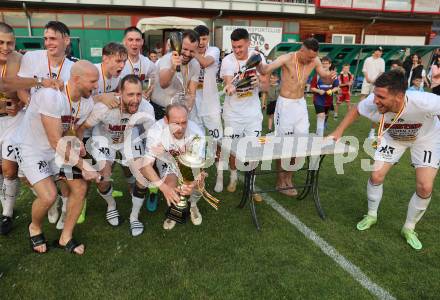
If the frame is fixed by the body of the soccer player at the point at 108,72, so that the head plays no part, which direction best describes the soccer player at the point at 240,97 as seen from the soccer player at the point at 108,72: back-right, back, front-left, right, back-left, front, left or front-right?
front-left

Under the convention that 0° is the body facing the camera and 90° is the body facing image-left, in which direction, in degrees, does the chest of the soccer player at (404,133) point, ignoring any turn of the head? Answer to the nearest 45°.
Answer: approximately 45°

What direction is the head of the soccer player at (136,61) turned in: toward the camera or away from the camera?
toward the camera

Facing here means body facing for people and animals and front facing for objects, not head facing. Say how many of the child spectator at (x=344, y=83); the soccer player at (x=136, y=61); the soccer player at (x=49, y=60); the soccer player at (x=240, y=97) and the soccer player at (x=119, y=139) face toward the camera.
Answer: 5

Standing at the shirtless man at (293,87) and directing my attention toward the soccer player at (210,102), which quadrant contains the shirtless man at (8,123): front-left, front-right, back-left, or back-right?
front-left

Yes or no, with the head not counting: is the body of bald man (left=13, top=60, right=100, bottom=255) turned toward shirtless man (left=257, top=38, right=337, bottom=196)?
no

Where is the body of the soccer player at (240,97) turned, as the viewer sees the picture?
toward the camera

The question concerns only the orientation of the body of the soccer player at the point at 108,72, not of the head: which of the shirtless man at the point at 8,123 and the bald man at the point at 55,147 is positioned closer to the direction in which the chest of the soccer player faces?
the bald man

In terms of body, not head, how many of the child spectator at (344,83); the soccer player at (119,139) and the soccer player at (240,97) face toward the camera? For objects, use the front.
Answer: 3

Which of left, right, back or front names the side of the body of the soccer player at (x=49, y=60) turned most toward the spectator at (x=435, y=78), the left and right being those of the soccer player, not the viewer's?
left

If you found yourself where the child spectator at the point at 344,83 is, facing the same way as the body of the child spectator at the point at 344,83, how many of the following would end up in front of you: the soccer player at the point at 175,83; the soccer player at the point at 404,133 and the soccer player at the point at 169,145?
3

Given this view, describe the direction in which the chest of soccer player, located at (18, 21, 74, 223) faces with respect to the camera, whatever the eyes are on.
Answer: toward the camera

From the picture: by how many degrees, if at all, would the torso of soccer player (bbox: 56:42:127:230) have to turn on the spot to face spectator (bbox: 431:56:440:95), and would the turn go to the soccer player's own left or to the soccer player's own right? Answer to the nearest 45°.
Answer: approximately 45° to the soccer player's own left

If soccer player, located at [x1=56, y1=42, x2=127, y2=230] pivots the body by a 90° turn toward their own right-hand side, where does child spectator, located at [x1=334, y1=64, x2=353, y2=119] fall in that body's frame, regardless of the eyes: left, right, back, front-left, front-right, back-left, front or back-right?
back

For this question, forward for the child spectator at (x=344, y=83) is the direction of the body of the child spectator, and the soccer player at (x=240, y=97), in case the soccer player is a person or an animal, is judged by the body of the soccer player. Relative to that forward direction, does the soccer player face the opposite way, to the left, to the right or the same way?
the same way

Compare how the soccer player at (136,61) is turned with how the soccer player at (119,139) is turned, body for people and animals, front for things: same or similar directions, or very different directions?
same or similar directions

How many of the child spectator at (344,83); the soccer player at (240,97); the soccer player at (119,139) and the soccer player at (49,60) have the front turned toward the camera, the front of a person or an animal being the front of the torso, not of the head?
4

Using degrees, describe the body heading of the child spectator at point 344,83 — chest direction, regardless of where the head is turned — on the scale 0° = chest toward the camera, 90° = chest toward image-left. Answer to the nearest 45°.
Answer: approximately 0°
